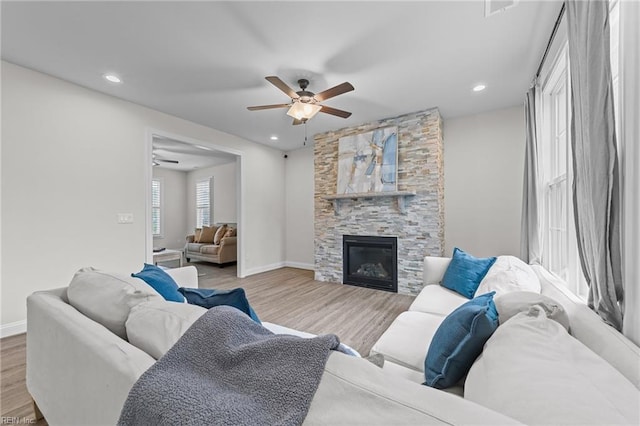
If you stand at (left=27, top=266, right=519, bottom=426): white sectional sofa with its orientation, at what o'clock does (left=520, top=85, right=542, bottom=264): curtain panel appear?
The curtain panel is roughly at 1 o'clock from the white sectional sofa.

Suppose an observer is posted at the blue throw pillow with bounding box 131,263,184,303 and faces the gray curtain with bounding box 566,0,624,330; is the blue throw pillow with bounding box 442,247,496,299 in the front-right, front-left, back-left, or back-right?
front-left

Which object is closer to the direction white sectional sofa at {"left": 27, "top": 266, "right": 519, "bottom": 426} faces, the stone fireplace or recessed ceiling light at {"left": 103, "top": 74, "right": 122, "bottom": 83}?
the stone fireplace

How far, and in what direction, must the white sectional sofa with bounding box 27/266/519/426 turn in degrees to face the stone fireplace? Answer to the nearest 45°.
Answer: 0° — it already faces it

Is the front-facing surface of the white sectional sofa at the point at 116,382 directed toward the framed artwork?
yes

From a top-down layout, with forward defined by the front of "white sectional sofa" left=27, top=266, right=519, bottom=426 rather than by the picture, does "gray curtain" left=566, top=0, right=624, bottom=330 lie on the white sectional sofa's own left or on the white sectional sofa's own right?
on the white sectional sofa's own right

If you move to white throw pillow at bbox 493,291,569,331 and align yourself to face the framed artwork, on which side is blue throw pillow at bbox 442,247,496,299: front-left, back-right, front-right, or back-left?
front-right

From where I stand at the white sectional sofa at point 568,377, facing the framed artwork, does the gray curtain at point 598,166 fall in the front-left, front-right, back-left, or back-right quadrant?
front-right

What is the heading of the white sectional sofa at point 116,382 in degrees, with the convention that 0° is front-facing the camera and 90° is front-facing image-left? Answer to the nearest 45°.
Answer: approximately 225°

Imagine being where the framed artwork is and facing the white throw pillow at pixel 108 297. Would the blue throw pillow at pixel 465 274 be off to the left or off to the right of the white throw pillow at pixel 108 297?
left

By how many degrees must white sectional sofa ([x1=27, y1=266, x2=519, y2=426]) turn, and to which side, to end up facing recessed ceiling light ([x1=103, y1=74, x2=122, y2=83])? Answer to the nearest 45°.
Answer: approximately 90° to its left

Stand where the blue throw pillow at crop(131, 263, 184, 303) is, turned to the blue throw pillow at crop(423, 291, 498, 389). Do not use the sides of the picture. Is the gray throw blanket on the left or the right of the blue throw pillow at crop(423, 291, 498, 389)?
right
